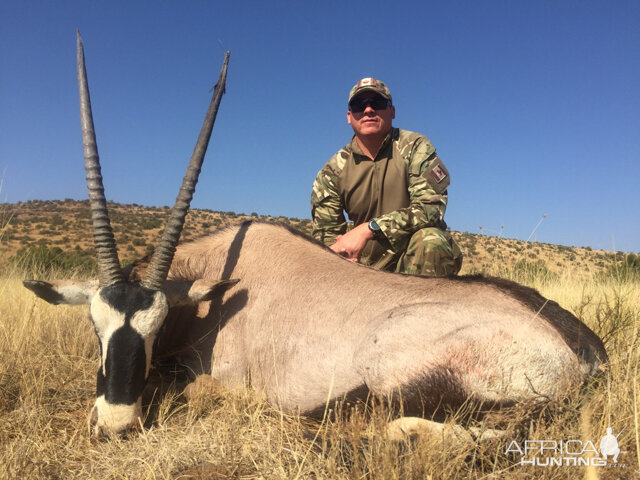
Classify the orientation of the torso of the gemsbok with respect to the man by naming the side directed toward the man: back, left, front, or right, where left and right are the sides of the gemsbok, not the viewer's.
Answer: right

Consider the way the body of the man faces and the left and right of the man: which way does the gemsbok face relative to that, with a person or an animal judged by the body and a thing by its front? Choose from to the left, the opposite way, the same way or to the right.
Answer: to the right

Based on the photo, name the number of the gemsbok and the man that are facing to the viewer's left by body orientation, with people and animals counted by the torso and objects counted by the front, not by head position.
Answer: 1

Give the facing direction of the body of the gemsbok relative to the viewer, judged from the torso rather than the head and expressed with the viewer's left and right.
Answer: facing to the left of the viewer

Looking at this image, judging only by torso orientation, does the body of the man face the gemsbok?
yes

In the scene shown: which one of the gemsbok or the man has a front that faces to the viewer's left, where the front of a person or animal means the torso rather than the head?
the gemsbok

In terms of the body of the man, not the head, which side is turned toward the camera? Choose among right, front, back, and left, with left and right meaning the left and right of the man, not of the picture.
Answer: front
